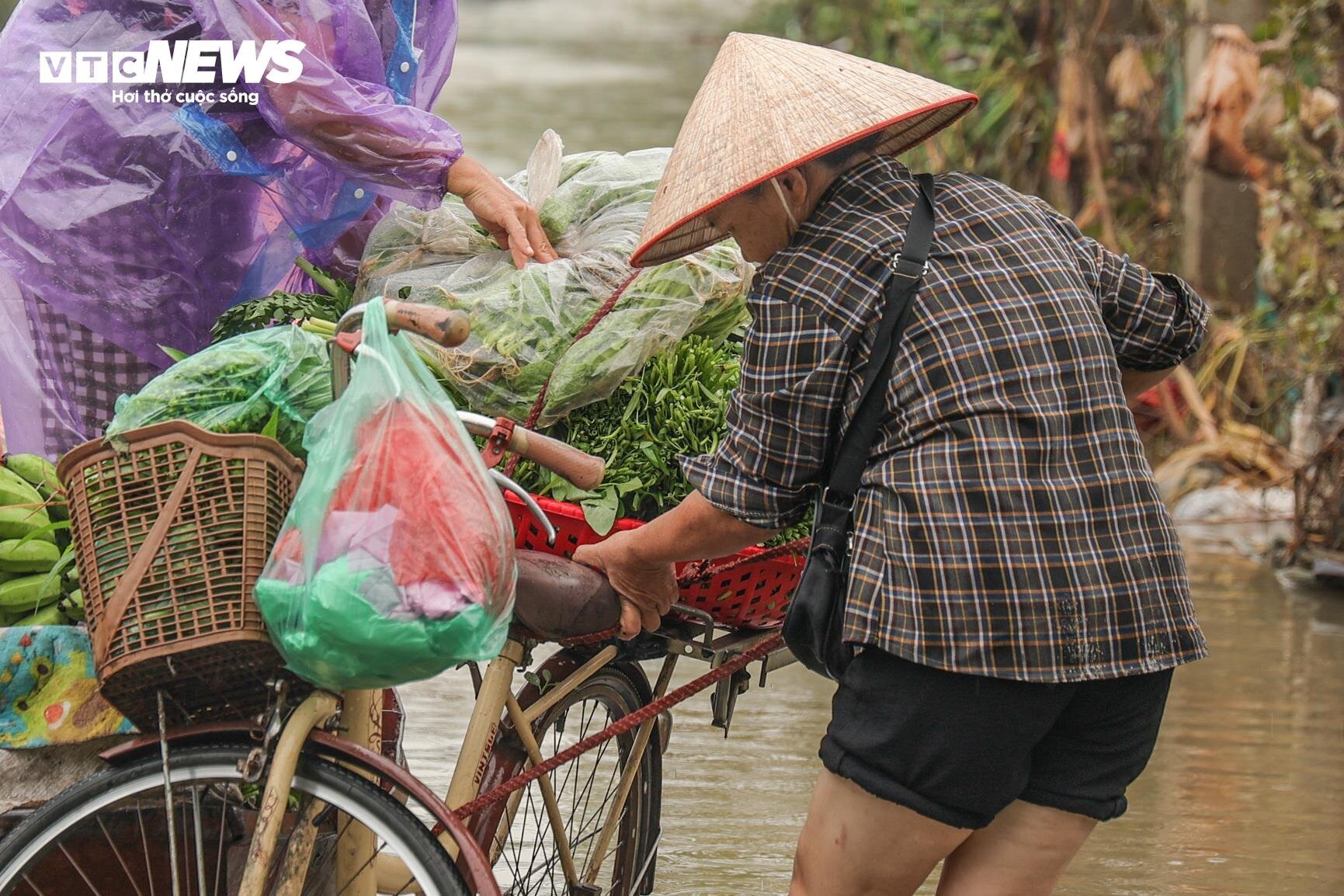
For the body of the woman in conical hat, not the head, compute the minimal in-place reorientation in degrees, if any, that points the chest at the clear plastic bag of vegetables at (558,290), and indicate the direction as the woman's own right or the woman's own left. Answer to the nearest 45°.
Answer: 0° — they already face it

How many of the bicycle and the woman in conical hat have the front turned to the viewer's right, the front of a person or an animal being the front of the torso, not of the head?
0

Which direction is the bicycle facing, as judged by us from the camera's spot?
facing the viewer and to the left of the viewer

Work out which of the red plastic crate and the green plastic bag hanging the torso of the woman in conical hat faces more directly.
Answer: the red plastic crate

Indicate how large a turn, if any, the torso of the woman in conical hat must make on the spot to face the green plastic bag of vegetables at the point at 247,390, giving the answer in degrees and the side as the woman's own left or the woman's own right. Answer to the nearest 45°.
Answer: approximately 45° to the woman's own left

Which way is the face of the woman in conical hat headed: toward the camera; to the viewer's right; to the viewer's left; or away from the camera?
to the viewer's left

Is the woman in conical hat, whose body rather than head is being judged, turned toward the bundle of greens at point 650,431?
yes

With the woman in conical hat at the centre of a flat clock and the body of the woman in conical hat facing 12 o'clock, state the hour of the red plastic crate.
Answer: The red plastic crate is roughly at 12 o'clock from the woman in conical hat.

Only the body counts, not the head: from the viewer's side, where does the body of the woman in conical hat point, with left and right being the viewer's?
facing away from the viewer and to the left of the viewer
